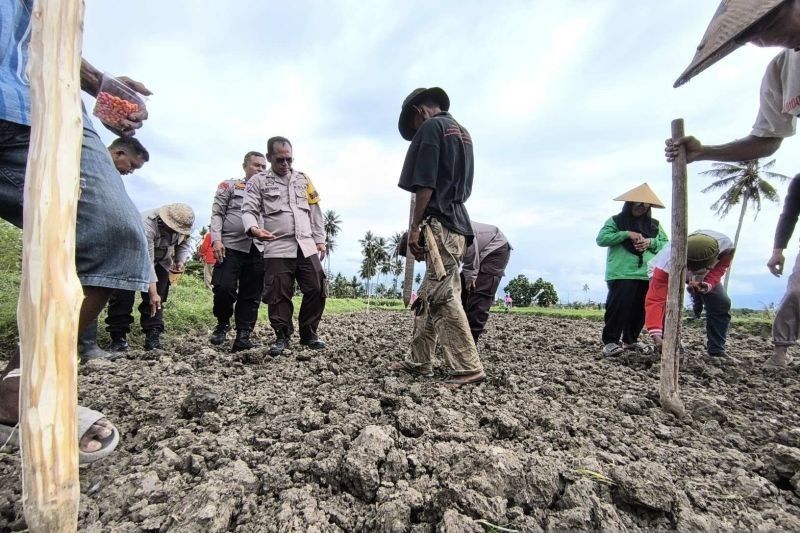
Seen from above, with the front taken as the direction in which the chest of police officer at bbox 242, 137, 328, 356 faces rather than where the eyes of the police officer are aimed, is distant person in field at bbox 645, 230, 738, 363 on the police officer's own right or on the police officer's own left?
on the police officer's own left

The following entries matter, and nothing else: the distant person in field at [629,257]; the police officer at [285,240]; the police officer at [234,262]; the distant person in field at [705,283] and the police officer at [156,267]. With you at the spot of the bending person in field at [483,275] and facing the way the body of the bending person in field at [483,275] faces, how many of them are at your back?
2

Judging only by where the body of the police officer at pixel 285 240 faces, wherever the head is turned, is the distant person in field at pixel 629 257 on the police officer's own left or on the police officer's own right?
on the police officer's own left

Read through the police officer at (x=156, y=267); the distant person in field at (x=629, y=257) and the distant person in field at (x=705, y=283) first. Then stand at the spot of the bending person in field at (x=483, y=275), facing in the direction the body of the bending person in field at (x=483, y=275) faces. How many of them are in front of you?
1

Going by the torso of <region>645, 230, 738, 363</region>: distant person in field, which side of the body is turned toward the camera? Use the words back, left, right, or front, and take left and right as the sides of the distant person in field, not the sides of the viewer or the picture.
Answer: front

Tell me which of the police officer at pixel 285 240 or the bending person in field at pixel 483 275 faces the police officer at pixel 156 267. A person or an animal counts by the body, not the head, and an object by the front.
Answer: the bending person in field

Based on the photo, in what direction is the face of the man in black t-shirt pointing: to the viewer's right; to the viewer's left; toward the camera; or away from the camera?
to the viewer's left

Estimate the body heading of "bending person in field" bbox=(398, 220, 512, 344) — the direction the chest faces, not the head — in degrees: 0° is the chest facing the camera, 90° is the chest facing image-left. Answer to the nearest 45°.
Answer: approximately 90°

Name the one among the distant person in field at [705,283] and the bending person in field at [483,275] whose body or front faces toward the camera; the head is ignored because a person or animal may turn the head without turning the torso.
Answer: the distant person in field at [705,283]

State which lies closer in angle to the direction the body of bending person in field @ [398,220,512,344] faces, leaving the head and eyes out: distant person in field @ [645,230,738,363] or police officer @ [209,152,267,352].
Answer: the police officer

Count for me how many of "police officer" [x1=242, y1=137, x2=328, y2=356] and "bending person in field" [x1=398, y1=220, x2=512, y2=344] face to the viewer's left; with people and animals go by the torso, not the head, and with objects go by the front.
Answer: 1

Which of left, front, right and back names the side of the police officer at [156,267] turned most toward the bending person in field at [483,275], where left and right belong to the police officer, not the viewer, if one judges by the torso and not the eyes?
front

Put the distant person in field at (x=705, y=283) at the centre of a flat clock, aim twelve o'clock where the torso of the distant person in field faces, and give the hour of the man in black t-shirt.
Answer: The man in black t-shirt is roughly at 1 o'clock from the distant person in field.

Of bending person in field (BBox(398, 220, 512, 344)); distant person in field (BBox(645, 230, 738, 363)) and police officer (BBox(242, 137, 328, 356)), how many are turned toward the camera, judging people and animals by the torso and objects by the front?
2

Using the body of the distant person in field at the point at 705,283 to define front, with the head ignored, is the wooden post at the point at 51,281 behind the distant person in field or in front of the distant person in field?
in front

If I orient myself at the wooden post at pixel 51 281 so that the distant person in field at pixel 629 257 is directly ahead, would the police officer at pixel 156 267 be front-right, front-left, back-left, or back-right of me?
front-left
